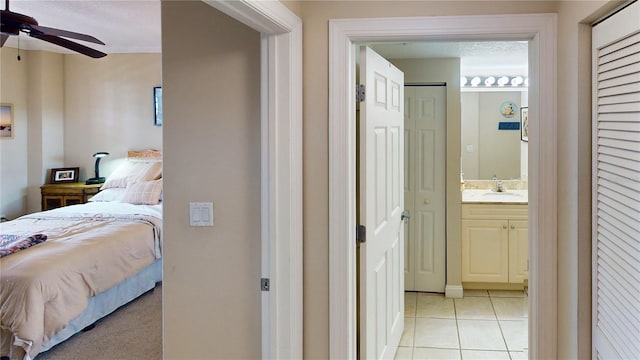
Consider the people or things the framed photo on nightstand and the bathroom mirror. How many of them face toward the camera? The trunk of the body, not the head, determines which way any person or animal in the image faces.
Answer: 2

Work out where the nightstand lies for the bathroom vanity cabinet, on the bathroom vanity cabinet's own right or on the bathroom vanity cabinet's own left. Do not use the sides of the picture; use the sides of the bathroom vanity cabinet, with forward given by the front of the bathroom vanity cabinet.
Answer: on the bathroom vanity cabinet's own right

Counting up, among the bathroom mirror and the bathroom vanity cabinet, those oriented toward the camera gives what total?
2

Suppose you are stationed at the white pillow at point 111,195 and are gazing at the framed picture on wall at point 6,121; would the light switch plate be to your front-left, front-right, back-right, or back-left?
back-left

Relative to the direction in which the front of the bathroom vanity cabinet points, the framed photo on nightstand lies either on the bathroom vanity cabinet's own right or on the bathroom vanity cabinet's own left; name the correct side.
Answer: on the bathroom vanity cabinet's own right
